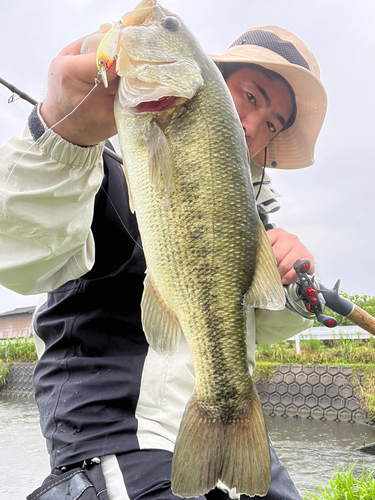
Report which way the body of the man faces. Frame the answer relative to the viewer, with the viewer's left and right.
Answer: facing the viewer

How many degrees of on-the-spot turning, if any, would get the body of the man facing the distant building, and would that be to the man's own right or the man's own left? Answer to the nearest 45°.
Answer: approximately 180°
